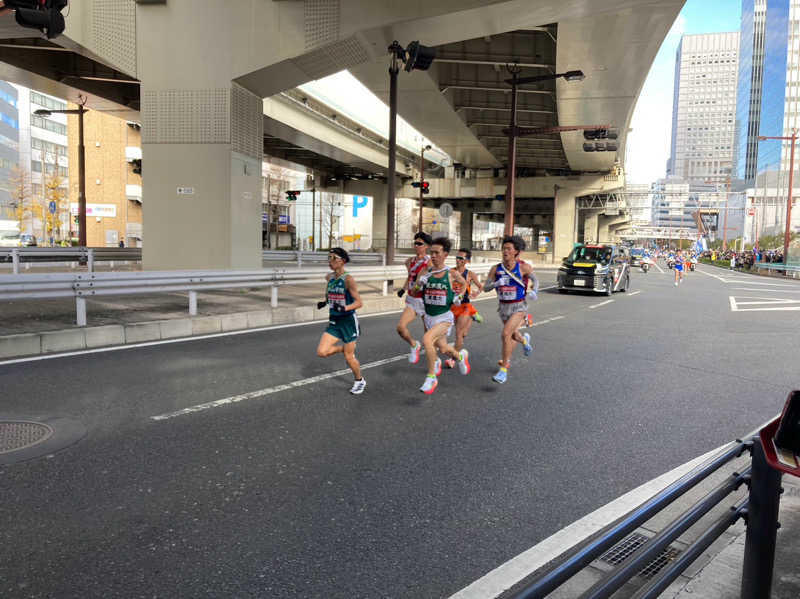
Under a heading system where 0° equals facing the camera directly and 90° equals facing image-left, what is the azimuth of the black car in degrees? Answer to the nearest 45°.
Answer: approximately 45°

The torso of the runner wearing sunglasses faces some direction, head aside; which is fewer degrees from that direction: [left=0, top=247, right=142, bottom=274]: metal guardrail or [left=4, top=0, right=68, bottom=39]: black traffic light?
the black traffic light

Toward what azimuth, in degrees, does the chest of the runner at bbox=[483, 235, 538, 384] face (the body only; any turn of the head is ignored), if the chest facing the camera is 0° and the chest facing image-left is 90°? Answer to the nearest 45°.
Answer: approximately 45°

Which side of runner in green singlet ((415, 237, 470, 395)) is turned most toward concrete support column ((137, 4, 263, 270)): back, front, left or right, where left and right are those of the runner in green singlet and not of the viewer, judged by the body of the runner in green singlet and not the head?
right

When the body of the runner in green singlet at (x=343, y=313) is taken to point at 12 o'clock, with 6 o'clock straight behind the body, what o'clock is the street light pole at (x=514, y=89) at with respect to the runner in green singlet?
The street light pole is roughly at 5 o'clock from the runner in green singlet.

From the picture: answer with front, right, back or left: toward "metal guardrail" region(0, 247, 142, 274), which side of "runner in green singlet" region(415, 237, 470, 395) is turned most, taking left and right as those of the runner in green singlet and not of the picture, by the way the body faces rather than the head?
right
